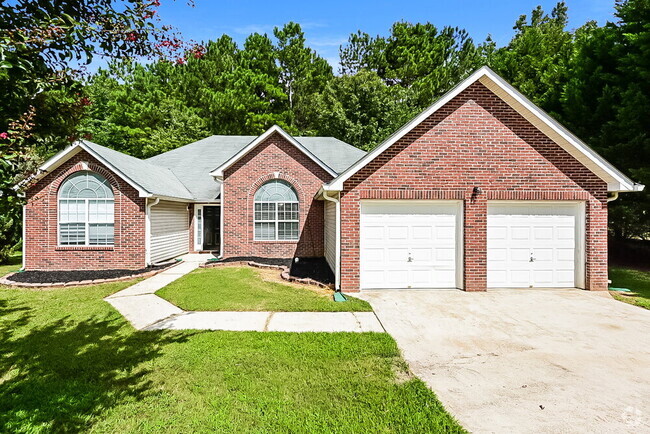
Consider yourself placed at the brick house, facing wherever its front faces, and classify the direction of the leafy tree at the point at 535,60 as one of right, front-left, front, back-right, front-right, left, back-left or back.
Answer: back-left

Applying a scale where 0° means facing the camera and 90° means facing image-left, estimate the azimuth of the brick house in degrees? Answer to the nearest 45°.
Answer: approximately 0°

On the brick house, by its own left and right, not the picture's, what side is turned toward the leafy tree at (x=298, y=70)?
back

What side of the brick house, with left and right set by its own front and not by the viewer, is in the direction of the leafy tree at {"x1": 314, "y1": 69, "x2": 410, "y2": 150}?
back

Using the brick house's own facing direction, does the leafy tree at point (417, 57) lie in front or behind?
behind

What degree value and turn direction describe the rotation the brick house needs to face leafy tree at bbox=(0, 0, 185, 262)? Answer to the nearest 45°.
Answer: approximately 45° to its right

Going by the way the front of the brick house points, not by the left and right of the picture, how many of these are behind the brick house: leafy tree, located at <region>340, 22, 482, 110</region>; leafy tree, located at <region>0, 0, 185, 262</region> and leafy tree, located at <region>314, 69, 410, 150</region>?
2
